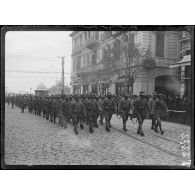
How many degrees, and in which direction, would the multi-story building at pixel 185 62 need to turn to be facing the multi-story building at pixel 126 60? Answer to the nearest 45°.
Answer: approximately 45° to its right

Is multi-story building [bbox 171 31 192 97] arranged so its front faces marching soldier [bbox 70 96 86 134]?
no

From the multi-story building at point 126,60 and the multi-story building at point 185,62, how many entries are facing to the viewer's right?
0

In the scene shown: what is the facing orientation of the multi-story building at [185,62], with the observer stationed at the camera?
facing the viewer and to the left of the viewer
